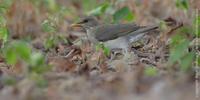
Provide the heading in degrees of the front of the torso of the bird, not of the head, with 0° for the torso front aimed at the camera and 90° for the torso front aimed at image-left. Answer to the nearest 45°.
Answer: approximately 90°
